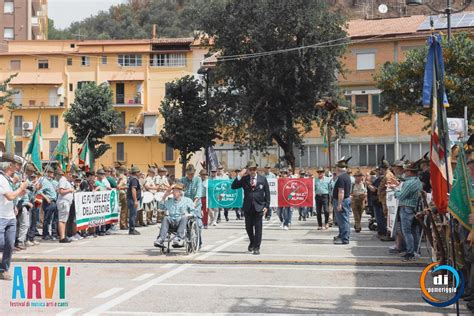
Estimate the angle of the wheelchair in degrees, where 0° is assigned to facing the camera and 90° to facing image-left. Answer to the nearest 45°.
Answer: approximately 45°

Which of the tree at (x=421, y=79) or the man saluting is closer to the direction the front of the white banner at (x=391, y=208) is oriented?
the man saluting

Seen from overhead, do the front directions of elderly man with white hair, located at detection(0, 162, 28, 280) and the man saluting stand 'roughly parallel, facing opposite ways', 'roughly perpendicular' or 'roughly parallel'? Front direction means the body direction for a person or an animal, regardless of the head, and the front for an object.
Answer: roughly perpendicular

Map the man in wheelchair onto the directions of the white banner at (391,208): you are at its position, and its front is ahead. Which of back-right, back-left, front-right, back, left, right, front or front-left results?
front

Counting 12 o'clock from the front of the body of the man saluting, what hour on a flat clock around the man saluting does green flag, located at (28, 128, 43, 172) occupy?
The green flag is roughly at 4 o'clock from the man saluting.

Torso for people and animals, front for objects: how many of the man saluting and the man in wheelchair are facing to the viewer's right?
0

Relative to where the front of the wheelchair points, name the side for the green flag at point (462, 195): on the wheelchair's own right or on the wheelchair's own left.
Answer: on the wheelchair's own left

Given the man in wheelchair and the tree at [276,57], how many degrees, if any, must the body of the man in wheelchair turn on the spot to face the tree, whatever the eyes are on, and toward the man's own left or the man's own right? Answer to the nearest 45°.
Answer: approximately 135° to the man's own right

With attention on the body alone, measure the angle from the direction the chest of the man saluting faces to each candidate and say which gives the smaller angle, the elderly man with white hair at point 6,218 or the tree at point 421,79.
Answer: the elderly man with white hair

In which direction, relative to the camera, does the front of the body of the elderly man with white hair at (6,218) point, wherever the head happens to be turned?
to the viewer's right

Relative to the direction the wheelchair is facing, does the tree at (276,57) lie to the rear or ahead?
to the rear

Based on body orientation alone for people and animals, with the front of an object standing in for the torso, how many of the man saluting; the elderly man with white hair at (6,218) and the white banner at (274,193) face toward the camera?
2
